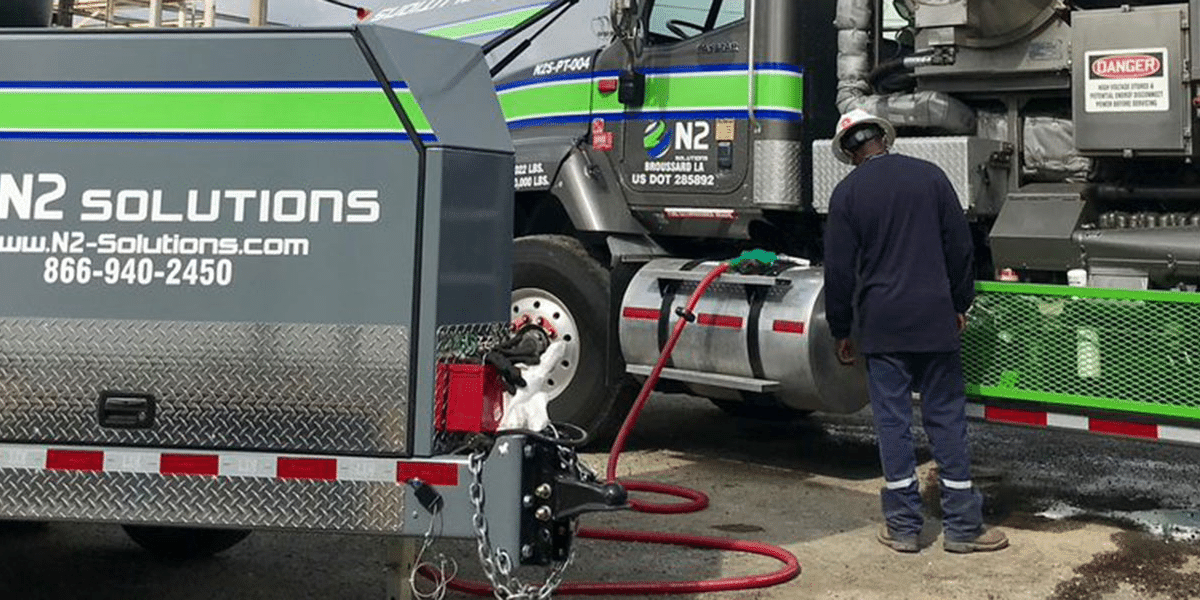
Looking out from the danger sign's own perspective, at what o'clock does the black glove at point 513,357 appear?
The black glove is roughly at 1 o'clock from the danger sign.

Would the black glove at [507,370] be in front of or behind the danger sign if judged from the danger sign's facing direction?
in front

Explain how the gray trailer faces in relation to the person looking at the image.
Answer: facing to the right of the viewer

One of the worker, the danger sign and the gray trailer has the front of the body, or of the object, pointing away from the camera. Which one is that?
the worker

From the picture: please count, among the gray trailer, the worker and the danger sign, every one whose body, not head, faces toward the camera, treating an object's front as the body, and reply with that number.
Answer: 1

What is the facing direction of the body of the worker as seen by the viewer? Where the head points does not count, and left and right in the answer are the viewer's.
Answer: facing away from the viewer

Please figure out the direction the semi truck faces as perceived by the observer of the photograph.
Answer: facing to the left of the viewer

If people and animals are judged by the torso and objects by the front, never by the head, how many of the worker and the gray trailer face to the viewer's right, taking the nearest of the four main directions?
1

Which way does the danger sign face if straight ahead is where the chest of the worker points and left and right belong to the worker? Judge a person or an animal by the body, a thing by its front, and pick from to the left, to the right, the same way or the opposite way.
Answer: the opposite way

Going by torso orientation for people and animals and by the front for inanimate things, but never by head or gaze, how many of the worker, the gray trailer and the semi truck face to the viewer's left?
1

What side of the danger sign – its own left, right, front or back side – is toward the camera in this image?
front

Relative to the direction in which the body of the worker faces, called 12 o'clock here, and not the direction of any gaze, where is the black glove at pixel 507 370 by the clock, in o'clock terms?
The black glove is roughly at 7 o'clock from the worker.

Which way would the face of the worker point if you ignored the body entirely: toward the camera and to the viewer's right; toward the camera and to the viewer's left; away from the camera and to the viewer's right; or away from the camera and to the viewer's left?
away from the camera and to the viewer's left
